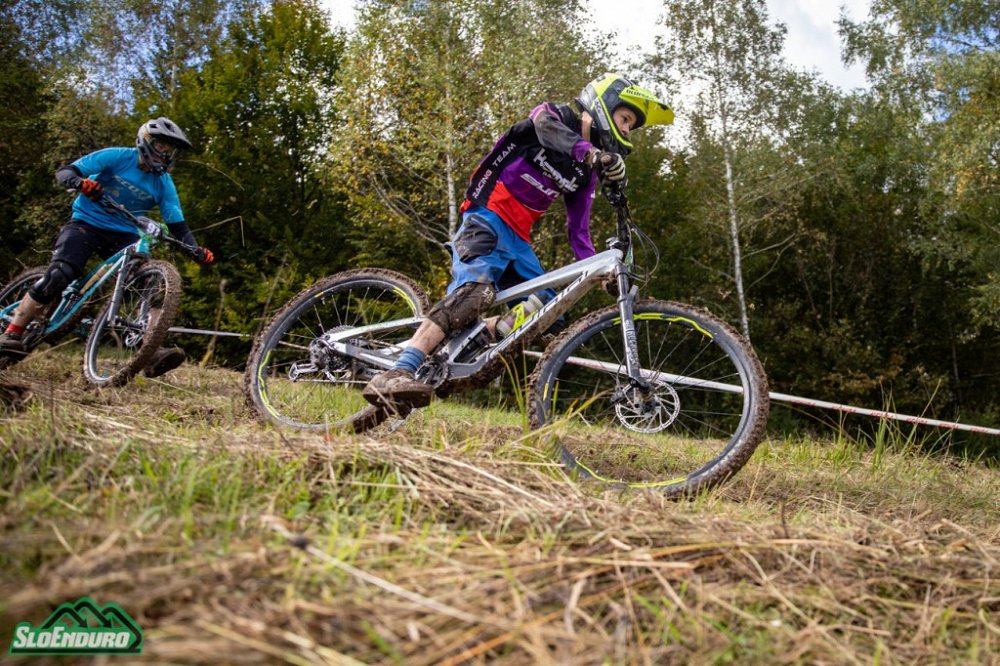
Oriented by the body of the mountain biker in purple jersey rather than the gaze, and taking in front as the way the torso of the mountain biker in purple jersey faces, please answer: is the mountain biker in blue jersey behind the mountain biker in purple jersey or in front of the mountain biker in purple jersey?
behind

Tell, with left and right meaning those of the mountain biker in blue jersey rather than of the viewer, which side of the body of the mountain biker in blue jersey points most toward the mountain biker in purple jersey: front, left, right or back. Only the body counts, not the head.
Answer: front

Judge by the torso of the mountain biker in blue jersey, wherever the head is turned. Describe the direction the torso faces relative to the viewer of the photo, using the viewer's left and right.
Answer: facing the viewer and to the right of the viewer

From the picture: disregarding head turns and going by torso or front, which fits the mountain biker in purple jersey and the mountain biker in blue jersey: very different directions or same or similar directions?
same or similar directions

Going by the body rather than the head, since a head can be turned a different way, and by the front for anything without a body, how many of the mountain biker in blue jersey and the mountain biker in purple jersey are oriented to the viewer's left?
0

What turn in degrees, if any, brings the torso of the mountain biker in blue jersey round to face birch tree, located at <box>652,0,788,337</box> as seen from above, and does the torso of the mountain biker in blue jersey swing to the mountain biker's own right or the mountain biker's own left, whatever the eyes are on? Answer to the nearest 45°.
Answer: approximately 90° to the mountain biker's own left

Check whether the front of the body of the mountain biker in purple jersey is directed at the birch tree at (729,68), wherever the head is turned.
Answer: no

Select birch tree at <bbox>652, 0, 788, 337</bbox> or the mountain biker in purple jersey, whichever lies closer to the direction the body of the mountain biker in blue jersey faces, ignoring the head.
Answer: the mountain biker in purple jersey
